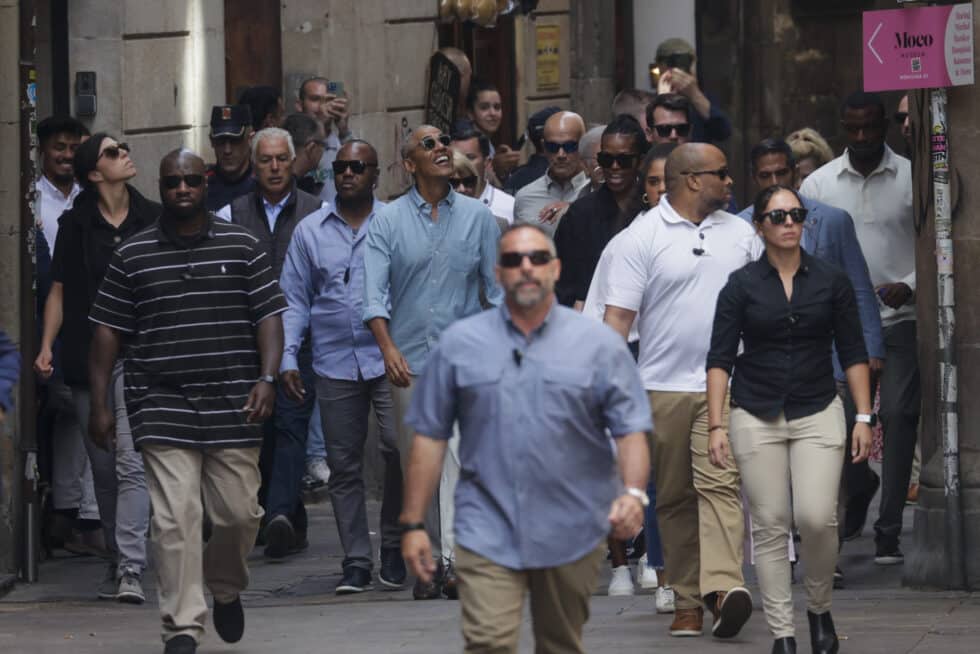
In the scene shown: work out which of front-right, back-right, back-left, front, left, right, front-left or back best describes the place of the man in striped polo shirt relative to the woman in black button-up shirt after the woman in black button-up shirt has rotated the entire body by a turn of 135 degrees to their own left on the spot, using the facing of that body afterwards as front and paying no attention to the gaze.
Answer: back-left

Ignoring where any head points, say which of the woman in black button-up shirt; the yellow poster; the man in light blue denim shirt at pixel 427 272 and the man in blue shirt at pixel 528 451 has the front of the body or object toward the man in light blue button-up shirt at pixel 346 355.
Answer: the yellow poster

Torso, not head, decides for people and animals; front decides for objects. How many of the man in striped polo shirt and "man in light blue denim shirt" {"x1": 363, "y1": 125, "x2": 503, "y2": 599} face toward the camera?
2

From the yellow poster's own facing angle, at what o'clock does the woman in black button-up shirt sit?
The woman in black button-up shirt is roughly at 12 o'clock from the yellow poster.

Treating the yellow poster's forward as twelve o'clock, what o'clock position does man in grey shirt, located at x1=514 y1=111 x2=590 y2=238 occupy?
The man in grey shirt is roughly at 12 o'clock from the yellow poster.

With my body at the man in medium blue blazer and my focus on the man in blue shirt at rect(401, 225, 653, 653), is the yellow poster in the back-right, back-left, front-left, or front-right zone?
back-right

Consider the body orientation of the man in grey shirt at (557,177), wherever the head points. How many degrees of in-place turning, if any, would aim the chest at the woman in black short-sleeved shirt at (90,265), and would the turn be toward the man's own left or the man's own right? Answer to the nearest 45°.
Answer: approximately 45° to the man's own right

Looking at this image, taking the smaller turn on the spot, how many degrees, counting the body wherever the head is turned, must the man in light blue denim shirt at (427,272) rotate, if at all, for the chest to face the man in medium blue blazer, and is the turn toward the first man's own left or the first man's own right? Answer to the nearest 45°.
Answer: approximately 90° to the first man's own left

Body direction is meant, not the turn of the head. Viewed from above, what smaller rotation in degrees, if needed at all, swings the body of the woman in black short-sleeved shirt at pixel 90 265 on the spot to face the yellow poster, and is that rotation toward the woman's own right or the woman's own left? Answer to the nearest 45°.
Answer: approximately 135° to the woman's own left

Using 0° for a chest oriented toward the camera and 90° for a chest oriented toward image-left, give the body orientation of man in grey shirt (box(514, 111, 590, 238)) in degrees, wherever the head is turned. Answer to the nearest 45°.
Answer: approximately 0°
